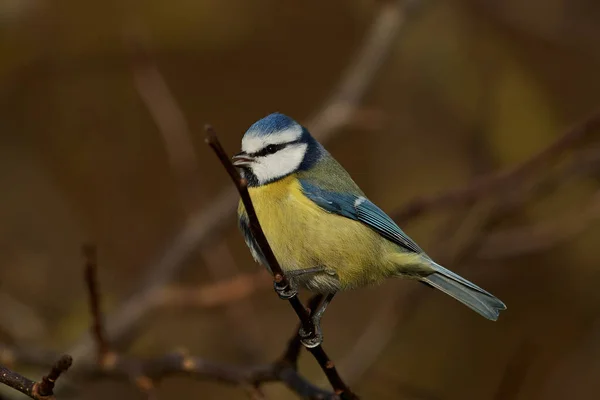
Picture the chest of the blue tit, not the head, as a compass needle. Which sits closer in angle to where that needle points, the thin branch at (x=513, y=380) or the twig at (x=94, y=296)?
the twig

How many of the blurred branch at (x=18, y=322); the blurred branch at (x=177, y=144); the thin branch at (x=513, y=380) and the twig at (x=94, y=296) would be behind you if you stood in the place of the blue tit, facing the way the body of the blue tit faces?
1

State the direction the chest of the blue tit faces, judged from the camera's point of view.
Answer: to the viewer's left

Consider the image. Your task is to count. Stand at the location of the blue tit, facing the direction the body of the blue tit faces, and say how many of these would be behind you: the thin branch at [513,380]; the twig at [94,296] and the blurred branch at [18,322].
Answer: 1

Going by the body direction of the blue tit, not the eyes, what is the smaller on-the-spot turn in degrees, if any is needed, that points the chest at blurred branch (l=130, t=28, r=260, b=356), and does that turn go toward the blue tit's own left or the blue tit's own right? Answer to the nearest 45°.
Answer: approximately 45° to the blue tit's own right
